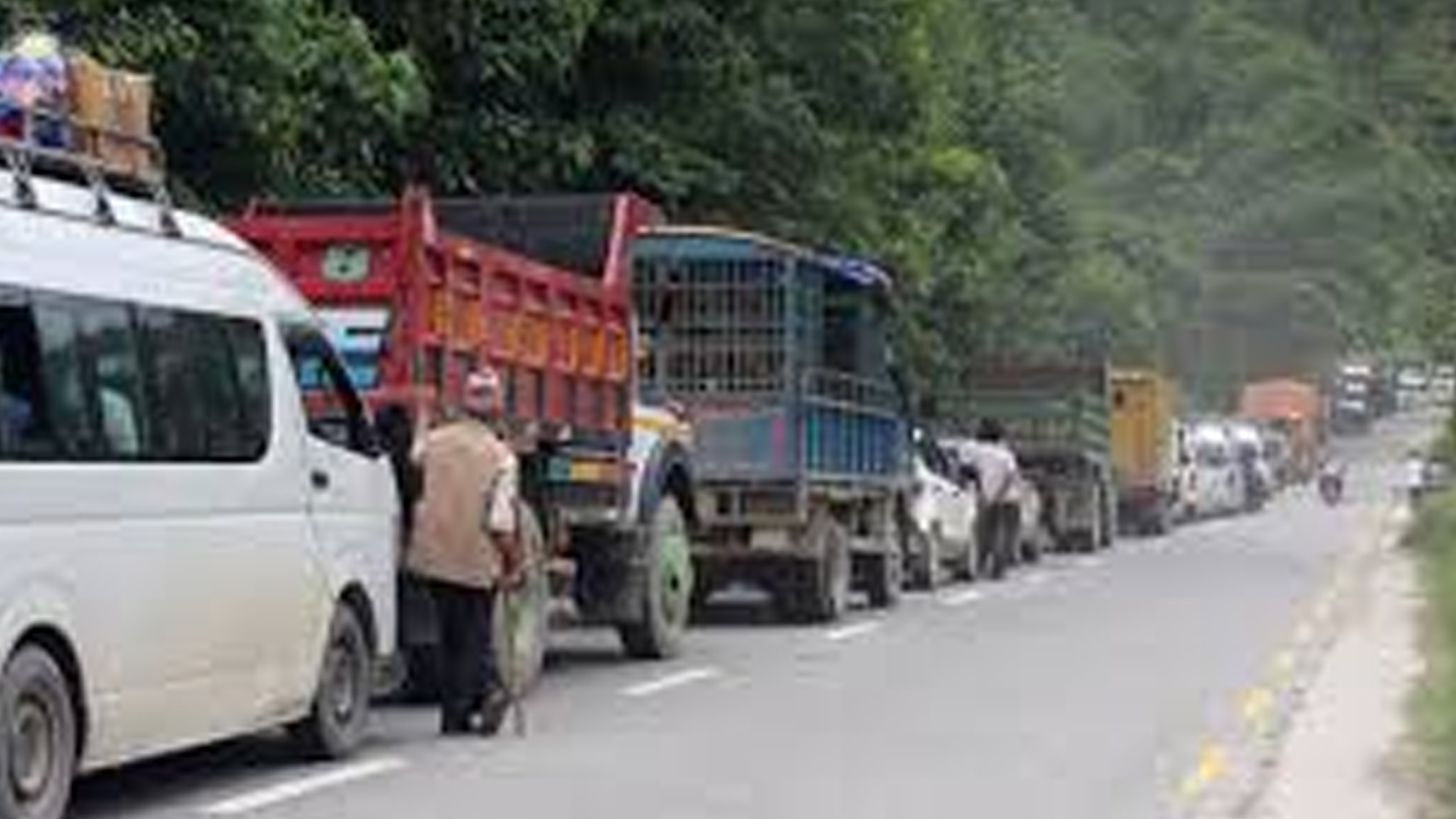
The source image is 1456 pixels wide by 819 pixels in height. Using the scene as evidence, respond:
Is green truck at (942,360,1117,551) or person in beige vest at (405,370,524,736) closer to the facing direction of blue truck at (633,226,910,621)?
the green truck

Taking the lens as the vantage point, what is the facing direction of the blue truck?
facing away from the viewer and to the right of the viewer

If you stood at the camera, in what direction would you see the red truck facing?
facing away from the viewer and to the right of the viewer

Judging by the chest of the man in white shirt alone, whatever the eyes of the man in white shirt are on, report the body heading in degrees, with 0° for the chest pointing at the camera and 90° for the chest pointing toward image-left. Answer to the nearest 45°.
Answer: approximately 180°

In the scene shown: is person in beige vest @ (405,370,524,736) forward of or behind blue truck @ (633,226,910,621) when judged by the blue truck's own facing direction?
behind

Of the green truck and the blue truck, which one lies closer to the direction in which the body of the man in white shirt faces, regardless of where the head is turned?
the green truck

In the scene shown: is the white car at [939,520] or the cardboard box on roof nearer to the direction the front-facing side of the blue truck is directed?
the white car

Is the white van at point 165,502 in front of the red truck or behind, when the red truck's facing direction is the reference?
behind
